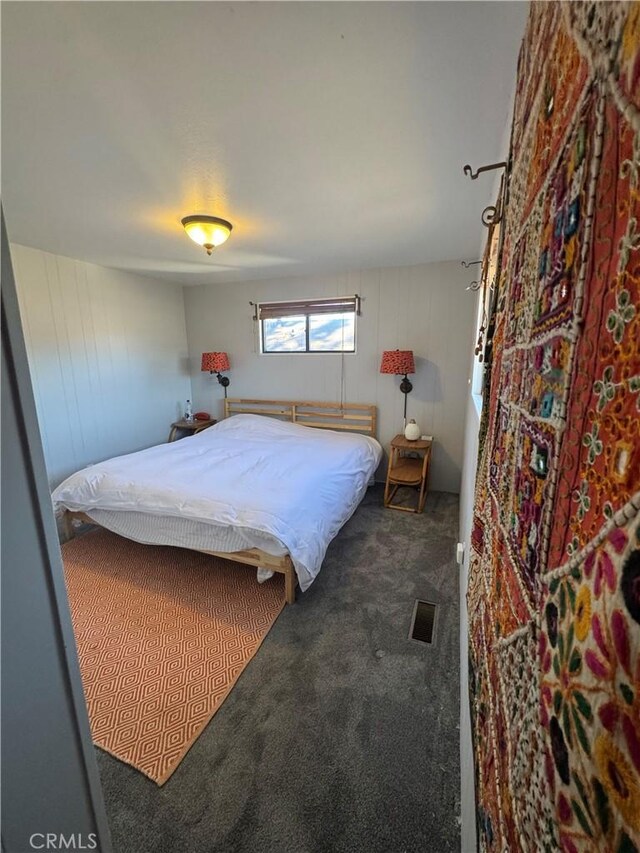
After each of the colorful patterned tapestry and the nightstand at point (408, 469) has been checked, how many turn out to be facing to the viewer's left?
1

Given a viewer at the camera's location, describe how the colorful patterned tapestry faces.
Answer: facing to the left of the viewer

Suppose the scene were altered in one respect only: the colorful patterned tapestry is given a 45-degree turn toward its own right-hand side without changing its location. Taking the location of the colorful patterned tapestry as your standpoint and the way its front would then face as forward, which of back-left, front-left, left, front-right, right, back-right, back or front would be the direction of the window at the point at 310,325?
front

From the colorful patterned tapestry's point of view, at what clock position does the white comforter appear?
The white comforter is roughly at 1 o'clock from the colorful patterned tapestry.

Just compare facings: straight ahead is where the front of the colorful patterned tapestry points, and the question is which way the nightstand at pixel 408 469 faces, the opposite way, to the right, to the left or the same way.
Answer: to the left

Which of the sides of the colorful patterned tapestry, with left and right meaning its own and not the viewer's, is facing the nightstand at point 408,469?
right

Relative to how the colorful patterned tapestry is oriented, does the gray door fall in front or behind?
in front

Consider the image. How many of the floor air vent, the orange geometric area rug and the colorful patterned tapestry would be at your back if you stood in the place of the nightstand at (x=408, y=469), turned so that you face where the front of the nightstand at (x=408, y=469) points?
0

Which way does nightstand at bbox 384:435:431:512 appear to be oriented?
toward the camera

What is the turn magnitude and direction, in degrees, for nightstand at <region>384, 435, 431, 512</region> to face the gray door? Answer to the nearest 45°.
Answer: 0° — it already faces it

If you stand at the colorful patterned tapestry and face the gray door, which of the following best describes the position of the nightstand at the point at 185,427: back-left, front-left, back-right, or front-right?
front-right

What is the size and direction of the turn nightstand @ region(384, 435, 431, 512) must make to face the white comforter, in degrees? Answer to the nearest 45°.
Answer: approximately 45° to its right

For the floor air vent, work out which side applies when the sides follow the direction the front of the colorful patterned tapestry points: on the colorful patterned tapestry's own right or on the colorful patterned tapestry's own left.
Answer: on the colorful patterned tapestry's own right

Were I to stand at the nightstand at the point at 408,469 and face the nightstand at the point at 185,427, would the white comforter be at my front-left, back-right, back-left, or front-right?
front-left
